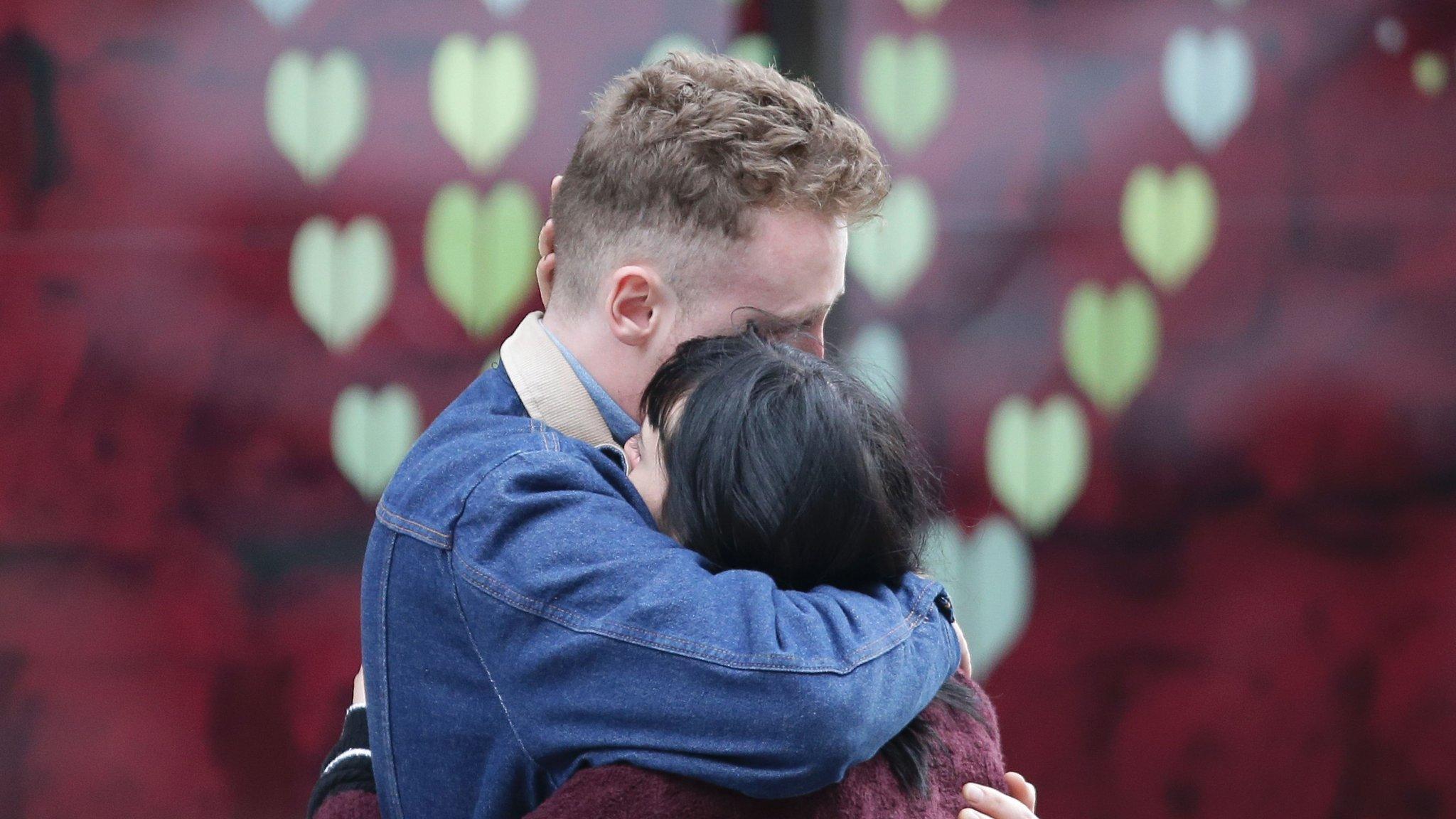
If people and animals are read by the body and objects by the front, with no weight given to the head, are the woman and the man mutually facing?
yes

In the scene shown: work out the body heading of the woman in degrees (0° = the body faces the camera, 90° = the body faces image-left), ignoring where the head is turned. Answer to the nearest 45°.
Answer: approximately 90°

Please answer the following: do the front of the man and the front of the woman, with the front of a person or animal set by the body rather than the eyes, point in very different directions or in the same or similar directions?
very different directions
